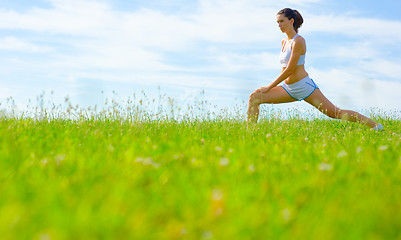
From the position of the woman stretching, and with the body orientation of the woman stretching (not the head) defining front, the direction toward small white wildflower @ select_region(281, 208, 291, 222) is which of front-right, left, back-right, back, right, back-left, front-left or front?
left

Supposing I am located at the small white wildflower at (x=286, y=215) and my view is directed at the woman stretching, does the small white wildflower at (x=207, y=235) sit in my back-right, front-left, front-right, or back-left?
back-left

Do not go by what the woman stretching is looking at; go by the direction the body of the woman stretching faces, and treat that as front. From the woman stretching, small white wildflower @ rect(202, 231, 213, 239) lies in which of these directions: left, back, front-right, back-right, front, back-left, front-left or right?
left

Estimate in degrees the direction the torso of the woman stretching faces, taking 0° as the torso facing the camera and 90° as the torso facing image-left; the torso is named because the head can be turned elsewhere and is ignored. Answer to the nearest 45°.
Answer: approximately 90°

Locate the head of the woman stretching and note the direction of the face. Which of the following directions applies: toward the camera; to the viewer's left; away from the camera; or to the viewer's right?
to the viewer's left
